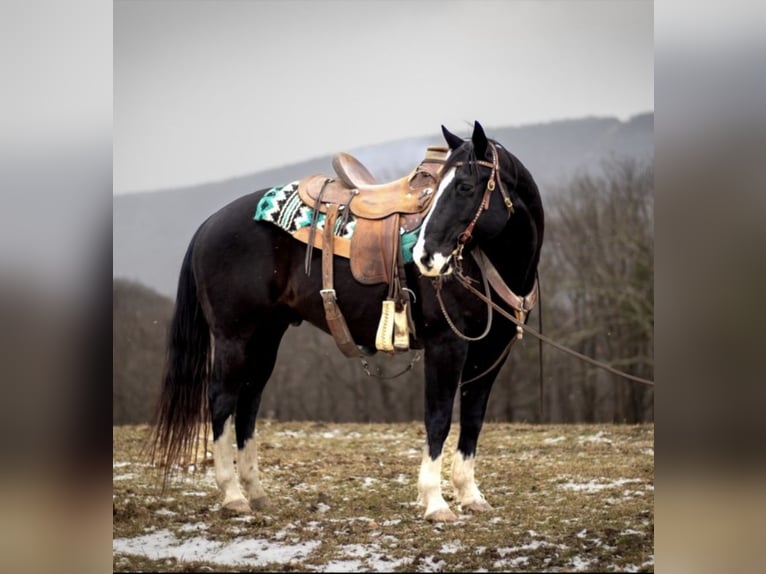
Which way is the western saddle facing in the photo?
to the viewer's right

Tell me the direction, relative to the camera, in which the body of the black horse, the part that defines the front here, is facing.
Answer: to the viewer's right
